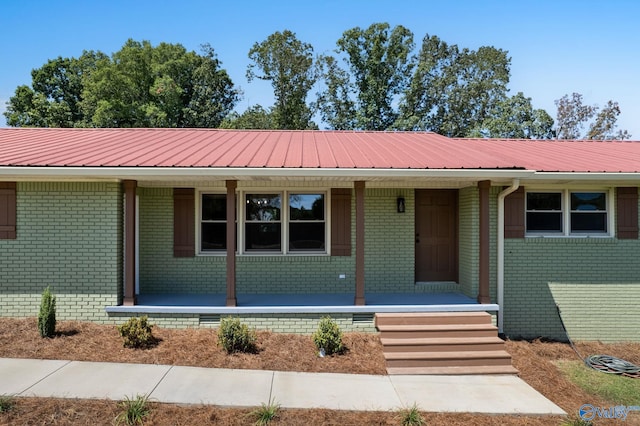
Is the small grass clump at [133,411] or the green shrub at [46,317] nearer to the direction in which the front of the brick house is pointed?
the small grass clump

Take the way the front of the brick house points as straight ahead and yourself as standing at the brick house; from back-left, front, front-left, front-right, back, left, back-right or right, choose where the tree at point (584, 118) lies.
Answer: back-left

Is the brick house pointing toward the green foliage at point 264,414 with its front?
yes

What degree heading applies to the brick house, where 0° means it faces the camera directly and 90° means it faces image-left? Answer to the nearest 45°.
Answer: approximately 0°

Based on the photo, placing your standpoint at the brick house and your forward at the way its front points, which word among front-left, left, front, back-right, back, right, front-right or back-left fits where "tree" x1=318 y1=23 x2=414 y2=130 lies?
back

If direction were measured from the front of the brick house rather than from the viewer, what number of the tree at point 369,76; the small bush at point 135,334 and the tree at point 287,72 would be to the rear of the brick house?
2

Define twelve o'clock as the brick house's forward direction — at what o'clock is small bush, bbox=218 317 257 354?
The small bush is roughly at 1 o'clock from the brick house.

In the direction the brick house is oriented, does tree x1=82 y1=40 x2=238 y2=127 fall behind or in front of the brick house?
behind

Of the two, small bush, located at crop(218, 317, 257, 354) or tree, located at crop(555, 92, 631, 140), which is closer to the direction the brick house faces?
the small bush

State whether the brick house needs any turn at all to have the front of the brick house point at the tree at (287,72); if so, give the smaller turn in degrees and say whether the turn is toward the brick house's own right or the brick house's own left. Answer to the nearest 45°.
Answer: approximately 180°

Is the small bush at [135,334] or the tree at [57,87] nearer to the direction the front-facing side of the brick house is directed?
the small bush

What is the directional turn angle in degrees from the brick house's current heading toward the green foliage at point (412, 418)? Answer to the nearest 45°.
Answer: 0° — it already faces it
